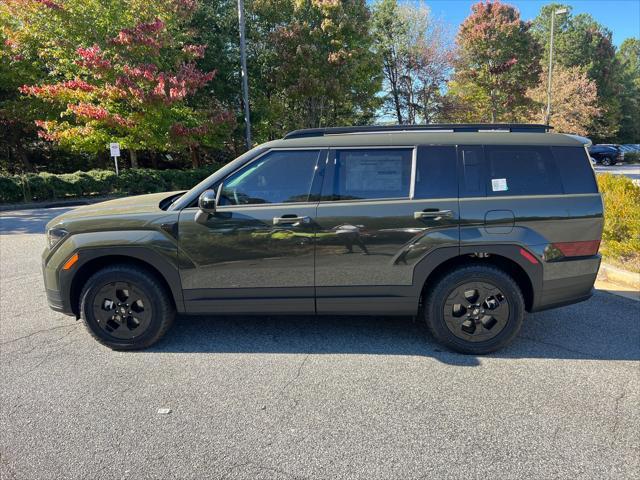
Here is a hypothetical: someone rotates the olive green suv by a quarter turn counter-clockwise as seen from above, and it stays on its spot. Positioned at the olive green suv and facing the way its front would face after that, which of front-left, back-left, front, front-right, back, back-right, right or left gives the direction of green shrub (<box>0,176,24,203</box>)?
back-right

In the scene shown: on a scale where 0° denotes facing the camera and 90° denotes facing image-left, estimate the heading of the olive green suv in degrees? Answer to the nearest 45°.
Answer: approximately 90°

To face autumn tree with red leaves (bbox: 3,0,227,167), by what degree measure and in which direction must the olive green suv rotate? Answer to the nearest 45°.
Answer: approximately 45° to its right

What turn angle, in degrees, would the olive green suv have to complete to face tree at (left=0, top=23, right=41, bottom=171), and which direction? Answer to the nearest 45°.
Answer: approximately 45° to its right

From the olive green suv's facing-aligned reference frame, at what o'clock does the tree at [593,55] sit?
The tree is roughly at 4 o'clock from the olive green suv.

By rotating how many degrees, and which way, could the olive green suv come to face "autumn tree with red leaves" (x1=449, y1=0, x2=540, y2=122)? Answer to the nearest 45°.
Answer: approximately 135° to its right

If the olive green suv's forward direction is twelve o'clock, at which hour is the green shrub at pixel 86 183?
The green shrub is roughly at 2 o'clock from the olive green suv.

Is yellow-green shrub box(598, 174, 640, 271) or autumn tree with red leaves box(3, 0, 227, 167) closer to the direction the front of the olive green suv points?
the autumn tree with red leaves

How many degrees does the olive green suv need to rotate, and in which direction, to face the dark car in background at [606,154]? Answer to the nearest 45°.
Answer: approximately 135° to its right

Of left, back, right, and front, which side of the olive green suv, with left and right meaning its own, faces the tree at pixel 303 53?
right

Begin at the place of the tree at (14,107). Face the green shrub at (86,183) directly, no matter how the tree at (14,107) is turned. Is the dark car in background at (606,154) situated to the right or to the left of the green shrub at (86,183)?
left
